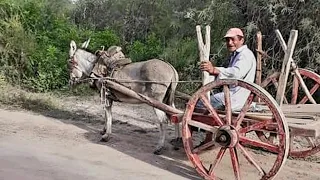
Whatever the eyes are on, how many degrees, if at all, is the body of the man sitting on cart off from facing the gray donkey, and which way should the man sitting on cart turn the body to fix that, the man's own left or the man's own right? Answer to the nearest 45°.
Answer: approximately 45° to the man's own right

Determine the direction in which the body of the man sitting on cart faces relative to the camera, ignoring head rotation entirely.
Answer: to the viewer's left
